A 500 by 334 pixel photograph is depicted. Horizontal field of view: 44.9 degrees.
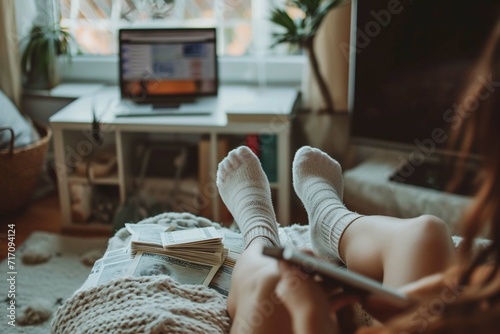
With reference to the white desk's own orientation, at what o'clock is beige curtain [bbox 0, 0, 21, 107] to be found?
The beige curtain is roughly at 4 o'clock from the white desk.

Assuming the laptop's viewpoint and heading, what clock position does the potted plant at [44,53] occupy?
The potted plant is roughly at 4 o'clock from the laptop.

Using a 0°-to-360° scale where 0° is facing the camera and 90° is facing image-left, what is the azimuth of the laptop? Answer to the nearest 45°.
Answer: approximately 0°

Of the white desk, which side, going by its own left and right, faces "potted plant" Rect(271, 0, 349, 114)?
left

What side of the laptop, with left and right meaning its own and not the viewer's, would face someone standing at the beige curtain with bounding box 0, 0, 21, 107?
right

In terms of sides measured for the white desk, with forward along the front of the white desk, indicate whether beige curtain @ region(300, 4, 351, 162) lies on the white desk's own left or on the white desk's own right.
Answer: on the white desk's own left

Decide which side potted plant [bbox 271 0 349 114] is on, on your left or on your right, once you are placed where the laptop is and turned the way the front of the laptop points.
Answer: on your left

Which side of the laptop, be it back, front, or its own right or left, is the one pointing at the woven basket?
right

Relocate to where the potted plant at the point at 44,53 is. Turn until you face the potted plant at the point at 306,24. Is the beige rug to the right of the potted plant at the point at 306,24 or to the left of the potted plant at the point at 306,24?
right

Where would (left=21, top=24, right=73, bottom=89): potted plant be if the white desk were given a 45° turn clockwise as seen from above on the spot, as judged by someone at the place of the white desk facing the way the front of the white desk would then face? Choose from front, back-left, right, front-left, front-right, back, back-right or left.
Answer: right

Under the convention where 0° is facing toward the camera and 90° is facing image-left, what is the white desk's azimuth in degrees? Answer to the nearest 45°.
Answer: approximately 0°

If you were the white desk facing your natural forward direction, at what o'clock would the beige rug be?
The beige rug is roughly at 2 o'clock from the white desk.

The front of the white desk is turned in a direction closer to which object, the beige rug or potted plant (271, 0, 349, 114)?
the beige rug
